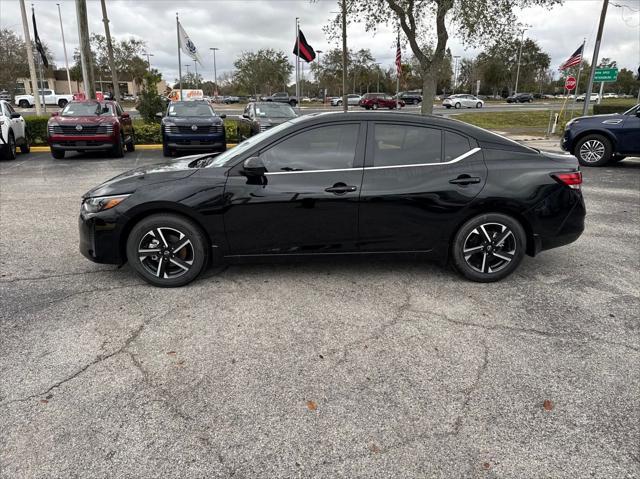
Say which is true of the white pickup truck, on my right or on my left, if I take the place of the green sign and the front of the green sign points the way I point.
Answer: on my right

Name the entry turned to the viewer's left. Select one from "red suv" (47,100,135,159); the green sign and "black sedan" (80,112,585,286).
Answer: the black sedan

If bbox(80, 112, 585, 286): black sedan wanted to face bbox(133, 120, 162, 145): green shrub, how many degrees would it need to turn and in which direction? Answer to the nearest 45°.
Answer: approximately 45° to its right

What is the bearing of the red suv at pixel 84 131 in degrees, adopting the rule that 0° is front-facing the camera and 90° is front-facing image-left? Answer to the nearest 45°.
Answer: approximately 0°

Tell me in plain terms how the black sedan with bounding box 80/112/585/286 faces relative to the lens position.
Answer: facing to the left of the viewer

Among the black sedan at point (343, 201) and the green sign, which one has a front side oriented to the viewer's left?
the black sedan

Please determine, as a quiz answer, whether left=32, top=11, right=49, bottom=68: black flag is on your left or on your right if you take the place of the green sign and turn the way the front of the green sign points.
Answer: on your right

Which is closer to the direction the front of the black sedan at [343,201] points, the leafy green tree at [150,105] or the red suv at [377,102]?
the leafy green tree

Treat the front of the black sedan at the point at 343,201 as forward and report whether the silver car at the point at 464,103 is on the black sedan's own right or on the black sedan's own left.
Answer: on the black sedan's own right

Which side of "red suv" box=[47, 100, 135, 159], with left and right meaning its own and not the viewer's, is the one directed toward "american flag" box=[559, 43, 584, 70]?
left

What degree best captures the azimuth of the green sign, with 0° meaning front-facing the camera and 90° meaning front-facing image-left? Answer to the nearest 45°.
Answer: approximately 0°

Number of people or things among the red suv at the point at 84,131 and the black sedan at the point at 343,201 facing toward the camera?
1

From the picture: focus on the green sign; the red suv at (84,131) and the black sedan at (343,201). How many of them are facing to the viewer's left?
1
